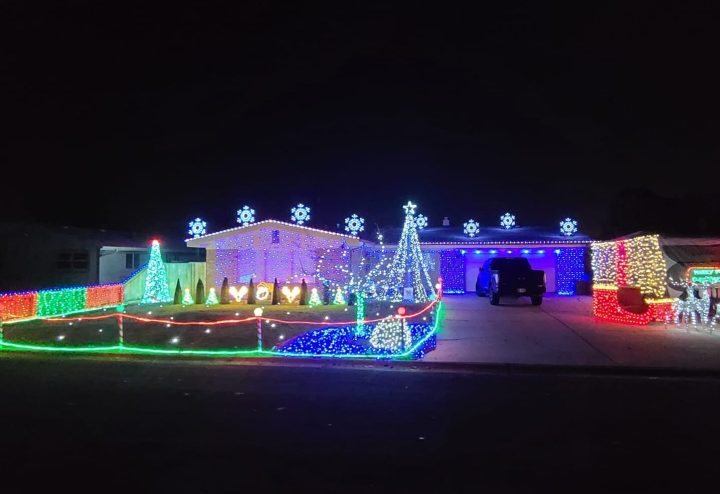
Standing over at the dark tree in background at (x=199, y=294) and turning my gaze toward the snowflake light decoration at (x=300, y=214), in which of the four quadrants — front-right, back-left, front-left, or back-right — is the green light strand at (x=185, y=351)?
back-right

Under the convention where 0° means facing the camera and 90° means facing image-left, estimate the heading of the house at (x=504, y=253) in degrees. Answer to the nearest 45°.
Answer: approximately 0°

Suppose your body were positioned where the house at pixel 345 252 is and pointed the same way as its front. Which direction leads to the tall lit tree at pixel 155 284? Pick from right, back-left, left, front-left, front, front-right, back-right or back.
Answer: right

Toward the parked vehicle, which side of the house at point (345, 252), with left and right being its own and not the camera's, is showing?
left

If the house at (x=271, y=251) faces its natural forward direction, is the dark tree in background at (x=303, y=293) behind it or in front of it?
in front
